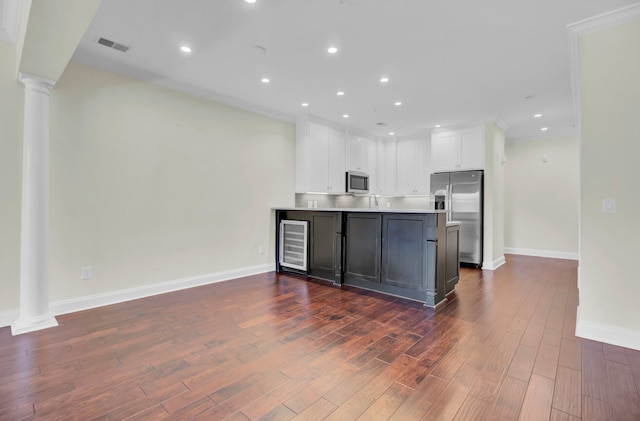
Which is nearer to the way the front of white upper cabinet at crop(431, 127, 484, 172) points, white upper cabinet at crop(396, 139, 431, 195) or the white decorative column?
the white decorative column

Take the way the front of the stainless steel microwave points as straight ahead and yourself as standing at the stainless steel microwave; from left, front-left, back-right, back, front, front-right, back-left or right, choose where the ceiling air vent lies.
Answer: right

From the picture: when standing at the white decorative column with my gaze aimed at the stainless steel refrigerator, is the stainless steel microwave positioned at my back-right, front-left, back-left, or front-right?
front-left

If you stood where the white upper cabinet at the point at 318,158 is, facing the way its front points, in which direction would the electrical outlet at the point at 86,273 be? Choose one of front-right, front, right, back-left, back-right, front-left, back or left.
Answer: right

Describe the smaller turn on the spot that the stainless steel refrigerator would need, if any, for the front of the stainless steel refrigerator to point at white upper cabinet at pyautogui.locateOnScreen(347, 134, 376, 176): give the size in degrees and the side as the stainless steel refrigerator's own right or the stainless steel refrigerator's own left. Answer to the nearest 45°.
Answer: approximately 45° to the stainless steel refrigerator's own right

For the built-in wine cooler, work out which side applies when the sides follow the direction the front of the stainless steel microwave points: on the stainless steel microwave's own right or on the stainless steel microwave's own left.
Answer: on the stainless steel microwave's own right

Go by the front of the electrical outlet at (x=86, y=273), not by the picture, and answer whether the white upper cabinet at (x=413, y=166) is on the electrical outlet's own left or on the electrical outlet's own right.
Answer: on the electrical outlet's own left

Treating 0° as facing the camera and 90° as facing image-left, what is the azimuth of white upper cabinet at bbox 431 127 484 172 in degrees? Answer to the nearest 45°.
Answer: approximately 45°

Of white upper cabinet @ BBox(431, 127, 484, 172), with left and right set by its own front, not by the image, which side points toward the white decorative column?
front

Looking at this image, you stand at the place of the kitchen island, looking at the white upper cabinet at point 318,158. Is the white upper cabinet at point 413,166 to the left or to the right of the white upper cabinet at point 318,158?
right

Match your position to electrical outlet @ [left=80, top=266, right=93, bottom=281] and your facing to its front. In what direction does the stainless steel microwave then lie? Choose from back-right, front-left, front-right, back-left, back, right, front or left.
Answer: left

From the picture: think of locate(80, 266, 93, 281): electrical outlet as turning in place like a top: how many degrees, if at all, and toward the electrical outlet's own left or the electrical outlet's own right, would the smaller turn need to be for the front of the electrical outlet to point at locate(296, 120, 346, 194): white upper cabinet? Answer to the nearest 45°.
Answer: approximately 90° to the electrical outlet's own left

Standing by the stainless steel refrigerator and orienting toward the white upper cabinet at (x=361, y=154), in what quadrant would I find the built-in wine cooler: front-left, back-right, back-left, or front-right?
front-left

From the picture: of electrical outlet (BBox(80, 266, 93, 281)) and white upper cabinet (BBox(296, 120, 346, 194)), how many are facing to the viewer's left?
0

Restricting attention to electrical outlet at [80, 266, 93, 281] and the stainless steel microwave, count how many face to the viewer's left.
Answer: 0
